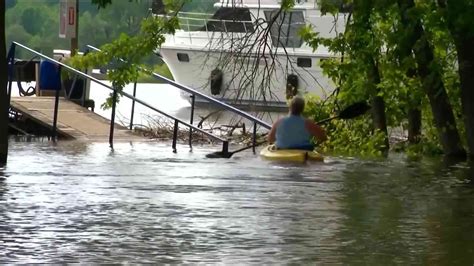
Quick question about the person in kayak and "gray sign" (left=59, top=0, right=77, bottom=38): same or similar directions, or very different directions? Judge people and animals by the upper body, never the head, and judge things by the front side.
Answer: very different directions

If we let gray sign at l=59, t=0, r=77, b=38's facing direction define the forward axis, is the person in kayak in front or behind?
in front

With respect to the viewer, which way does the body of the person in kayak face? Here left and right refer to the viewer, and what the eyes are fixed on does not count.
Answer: facing away from the viewer

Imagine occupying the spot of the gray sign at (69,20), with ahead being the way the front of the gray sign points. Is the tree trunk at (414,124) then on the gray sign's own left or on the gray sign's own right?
on the gray sign's own left

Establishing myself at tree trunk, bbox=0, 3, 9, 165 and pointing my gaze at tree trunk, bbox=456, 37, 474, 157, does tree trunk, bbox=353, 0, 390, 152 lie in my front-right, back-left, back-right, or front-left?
front-left

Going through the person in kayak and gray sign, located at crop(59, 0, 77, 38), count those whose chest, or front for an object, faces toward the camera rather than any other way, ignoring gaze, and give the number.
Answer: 1

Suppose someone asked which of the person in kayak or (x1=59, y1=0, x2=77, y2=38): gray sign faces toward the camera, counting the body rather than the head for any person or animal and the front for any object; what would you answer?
the gray sign

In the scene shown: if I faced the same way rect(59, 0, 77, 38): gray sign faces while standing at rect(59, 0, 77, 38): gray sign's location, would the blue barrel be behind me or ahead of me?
ahead

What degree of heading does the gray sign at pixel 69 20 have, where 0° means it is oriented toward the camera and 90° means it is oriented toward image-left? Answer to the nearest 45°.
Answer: approximately 0°

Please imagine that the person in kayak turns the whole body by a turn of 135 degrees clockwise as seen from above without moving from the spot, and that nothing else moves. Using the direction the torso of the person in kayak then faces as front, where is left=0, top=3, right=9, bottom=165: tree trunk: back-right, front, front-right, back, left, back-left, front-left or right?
right
